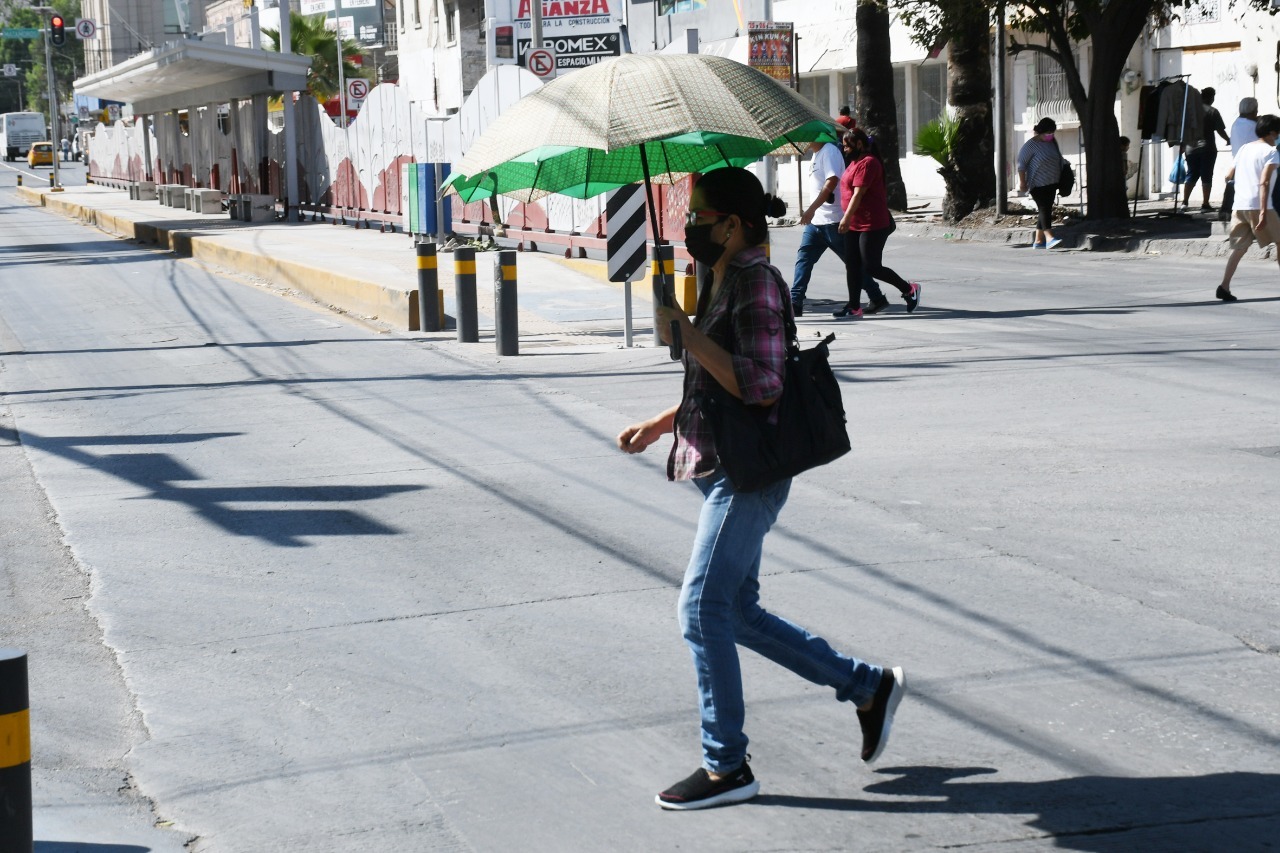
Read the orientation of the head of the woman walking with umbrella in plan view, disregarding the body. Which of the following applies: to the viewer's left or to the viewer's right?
to the viewer's left

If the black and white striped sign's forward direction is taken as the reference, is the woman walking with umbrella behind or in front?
in front

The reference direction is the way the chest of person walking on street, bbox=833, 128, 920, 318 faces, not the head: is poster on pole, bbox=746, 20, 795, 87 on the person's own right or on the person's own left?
on the person's own right

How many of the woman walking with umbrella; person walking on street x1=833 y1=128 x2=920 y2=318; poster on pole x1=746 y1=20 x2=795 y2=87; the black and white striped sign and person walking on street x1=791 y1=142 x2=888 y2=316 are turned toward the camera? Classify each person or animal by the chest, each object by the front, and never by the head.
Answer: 2

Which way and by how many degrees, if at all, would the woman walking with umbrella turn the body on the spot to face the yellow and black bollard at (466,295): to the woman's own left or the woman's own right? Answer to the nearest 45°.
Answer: approximately 90° to the woman's own right

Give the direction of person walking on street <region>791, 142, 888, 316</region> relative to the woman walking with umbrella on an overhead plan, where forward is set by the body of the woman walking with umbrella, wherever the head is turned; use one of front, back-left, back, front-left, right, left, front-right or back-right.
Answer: right

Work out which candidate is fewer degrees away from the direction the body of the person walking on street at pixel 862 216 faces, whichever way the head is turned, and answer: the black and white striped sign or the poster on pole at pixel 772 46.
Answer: the black and white striped sign

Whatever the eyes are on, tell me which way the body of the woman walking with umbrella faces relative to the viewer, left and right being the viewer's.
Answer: facing to the left of the viewer

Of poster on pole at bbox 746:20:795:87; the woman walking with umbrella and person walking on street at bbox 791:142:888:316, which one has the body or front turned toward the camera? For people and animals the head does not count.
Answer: the poster on pole

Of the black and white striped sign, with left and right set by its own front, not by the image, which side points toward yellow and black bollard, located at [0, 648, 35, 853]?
front

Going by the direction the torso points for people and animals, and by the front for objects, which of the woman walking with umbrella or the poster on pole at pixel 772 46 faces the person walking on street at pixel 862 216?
the poster on pole

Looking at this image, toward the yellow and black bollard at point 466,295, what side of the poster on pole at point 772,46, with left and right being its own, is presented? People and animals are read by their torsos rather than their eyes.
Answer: front

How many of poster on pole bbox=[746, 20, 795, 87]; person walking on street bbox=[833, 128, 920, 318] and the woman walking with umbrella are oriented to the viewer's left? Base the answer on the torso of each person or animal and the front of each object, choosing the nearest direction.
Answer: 2

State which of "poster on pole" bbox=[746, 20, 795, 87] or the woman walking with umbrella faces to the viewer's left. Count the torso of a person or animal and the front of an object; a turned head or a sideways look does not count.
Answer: the woman walking with umbrella

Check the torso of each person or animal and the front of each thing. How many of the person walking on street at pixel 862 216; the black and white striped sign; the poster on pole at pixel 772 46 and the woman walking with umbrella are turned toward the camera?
2

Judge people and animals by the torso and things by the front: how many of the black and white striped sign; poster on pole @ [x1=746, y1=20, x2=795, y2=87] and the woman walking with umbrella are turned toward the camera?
2

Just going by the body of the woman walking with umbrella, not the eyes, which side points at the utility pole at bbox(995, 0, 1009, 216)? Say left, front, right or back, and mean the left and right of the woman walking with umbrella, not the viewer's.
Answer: right

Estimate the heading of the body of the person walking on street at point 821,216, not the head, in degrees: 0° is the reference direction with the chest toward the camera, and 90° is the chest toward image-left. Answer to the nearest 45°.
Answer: approximately 90°
